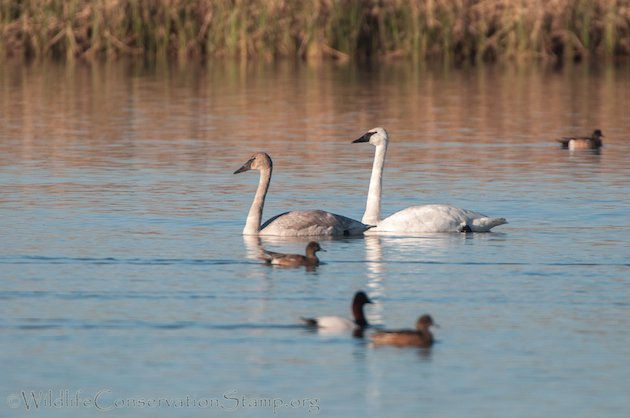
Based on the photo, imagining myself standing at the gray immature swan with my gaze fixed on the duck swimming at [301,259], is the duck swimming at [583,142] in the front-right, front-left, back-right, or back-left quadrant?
back-left

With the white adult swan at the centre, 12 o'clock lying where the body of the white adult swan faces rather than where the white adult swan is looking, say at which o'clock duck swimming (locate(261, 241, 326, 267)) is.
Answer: The duck swimming is roughly at 10 o'clock from the white adult swan.

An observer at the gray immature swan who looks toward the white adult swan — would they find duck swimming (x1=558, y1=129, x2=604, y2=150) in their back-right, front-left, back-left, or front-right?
front-left

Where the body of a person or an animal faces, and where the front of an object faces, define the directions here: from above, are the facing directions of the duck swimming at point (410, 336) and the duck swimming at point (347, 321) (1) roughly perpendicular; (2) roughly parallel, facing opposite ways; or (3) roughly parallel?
roughly parallel

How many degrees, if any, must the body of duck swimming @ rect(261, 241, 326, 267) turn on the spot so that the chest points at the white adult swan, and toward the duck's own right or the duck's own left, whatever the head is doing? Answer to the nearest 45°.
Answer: approximately 45° to the duck's own left

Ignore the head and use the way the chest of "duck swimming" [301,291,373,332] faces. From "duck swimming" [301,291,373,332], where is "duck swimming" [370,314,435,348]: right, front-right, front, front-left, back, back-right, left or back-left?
front-right

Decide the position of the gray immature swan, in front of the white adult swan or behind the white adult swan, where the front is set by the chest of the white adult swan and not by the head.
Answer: in front

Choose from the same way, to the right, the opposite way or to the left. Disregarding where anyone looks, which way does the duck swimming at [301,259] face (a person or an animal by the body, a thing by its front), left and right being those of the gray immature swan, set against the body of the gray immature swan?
the opposite way

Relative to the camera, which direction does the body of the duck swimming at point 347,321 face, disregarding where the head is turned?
to the viewer's right

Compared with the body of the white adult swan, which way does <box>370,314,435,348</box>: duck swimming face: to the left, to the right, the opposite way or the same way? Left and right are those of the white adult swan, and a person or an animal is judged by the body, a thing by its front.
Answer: the opposite way

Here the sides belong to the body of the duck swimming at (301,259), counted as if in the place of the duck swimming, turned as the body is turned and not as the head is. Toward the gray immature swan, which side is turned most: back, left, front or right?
left

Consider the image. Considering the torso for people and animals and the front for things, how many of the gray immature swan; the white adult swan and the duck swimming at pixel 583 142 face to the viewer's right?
1

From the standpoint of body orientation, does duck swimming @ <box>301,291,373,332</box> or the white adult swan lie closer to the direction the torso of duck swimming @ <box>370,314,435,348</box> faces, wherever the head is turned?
the white adult swan

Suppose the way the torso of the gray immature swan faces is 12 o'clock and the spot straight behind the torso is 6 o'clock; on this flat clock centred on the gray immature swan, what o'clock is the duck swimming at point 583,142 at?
The duck swimming is roughly at 4 o'clock from the gray immature swan.

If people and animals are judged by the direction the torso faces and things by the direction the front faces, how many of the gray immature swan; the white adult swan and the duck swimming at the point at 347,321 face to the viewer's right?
1

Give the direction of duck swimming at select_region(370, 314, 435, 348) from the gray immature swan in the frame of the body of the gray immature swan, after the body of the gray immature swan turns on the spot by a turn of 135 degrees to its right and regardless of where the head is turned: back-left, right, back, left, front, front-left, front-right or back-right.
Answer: back-right

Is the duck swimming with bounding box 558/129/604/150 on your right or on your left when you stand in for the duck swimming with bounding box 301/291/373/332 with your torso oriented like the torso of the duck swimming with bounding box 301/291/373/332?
on your left

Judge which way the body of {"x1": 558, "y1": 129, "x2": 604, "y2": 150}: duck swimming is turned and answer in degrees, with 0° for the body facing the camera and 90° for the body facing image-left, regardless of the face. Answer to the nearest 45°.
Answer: approximately 270°
